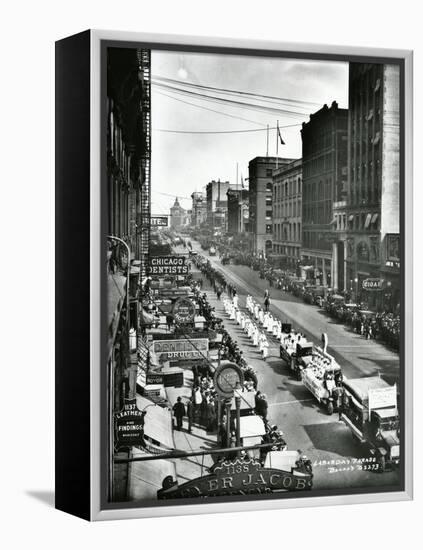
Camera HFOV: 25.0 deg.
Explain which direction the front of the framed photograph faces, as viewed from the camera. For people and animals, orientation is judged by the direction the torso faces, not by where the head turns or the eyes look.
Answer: facing the viewer and to the right of the viewer
